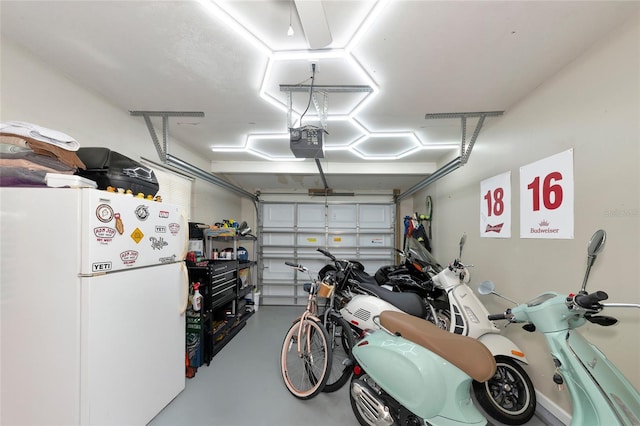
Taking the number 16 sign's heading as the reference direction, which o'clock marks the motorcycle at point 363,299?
The motorcycle is roughly at 1 o'clock from the number 16 sign.

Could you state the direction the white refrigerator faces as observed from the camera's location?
facing the viewer and to the right of the viewer

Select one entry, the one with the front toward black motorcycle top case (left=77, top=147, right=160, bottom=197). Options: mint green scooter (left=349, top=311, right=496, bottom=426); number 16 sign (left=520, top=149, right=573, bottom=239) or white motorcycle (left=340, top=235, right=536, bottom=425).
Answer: the number 16 sign

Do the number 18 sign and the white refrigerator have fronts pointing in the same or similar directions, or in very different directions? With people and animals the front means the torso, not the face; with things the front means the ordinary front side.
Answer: very different directions

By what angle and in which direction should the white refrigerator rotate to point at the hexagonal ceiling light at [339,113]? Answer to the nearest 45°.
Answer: approximately 45° to its left

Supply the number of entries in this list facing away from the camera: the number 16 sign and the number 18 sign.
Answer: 0

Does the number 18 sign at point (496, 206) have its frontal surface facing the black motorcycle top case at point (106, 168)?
yes
